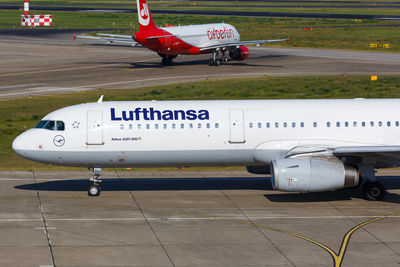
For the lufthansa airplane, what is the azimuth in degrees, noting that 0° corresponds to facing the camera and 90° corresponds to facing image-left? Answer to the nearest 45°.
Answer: approximately 90°
